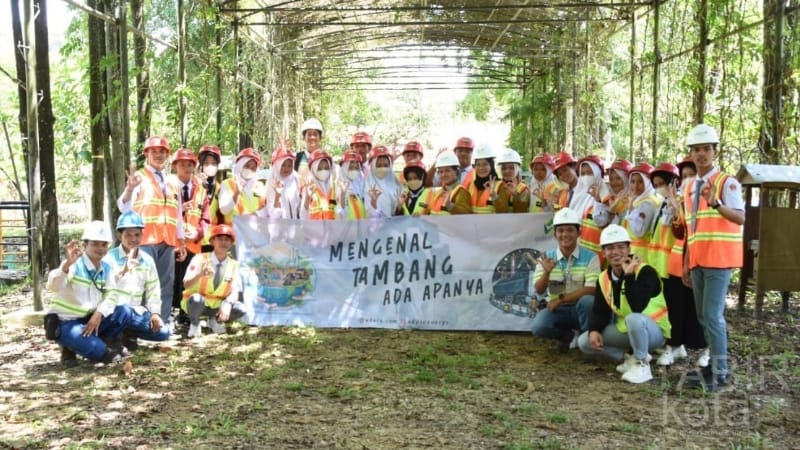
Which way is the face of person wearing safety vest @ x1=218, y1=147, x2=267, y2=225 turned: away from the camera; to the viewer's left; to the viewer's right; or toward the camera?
toward the camera

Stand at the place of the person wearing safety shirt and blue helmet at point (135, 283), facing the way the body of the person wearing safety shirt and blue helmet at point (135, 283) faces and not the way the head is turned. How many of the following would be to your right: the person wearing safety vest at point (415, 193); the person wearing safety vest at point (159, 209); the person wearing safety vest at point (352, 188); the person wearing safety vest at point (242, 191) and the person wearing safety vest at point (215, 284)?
0

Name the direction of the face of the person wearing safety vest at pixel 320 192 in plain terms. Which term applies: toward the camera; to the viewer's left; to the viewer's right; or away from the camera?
toward the camera

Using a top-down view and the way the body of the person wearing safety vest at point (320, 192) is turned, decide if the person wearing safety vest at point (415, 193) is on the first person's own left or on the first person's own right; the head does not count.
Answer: on the first person's own left

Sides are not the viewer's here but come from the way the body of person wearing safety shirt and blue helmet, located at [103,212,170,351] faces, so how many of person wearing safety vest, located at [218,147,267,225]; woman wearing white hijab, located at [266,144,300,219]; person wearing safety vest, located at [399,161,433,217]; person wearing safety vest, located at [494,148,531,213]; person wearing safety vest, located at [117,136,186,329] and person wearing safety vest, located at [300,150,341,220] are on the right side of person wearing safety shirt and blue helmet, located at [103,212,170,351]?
0

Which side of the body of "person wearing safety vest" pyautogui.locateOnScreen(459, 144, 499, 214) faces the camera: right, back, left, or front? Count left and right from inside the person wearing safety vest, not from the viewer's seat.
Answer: front

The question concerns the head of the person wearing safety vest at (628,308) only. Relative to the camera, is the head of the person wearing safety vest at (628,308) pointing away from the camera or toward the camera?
toward the camera

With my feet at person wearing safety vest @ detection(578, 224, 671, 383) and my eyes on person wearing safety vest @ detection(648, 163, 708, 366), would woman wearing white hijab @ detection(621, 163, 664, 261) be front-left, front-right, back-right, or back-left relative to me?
front-left

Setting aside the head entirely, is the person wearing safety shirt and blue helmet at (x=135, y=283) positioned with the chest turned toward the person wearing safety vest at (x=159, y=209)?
no

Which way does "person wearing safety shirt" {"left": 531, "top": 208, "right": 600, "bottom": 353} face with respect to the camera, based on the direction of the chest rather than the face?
toward the camera

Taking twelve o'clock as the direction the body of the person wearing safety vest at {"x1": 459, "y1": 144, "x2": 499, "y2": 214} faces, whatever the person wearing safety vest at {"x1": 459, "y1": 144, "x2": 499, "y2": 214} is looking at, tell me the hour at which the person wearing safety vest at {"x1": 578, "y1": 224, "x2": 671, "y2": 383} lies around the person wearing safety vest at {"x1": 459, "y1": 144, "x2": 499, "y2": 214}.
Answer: the person wearing safety vest at {"x1": 578, "y1": 224, "x2": 671, "y2": 383} is roughly at 11 o'clock from the person wearing safety vest at {"x1": 459, "y1": 144, "x2": 499, "y2": 214}.

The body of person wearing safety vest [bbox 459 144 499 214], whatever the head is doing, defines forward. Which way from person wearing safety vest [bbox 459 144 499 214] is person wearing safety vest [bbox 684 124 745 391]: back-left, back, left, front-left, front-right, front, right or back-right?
front-left

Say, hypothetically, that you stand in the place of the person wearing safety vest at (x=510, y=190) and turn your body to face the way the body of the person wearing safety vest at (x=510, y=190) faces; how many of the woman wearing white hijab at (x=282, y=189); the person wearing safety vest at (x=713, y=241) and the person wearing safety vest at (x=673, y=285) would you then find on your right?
1

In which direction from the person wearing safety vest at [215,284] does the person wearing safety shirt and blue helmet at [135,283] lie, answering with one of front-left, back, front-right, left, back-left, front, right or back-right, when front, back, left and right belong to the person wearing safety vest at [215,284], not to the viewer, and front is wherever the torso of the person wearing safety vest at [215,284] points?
front-right

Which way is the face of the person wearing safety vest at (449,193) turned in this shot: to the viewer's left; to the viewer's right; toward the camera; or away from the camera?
toward the camera

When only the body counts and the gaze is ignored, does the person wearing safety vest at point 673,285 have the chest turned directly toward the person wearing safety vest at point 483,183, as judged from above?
no

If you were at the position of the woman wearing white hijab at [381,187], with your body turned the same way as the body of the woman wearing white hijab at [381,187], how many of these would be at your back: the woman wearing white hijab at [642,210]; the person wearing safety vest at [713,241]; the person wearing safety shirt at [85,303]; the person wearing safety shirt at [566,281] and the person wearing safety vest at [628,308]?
0

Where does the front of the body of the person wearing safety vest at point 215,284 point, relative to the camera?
toward the camera

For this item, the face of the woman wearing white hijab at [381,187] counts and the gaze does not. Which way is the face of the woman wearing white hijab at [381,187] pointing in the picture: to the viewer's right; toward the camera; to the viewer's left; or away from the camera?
toward the camera

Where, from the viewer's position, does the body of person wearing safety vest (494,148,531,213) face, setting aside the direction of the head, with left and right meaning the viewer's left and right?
facing the viewer

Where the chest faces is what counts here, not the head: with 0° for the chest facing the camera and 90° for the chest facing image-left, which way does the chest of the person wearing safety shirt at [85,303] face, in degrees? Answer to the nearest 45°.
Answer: approximately 315°
